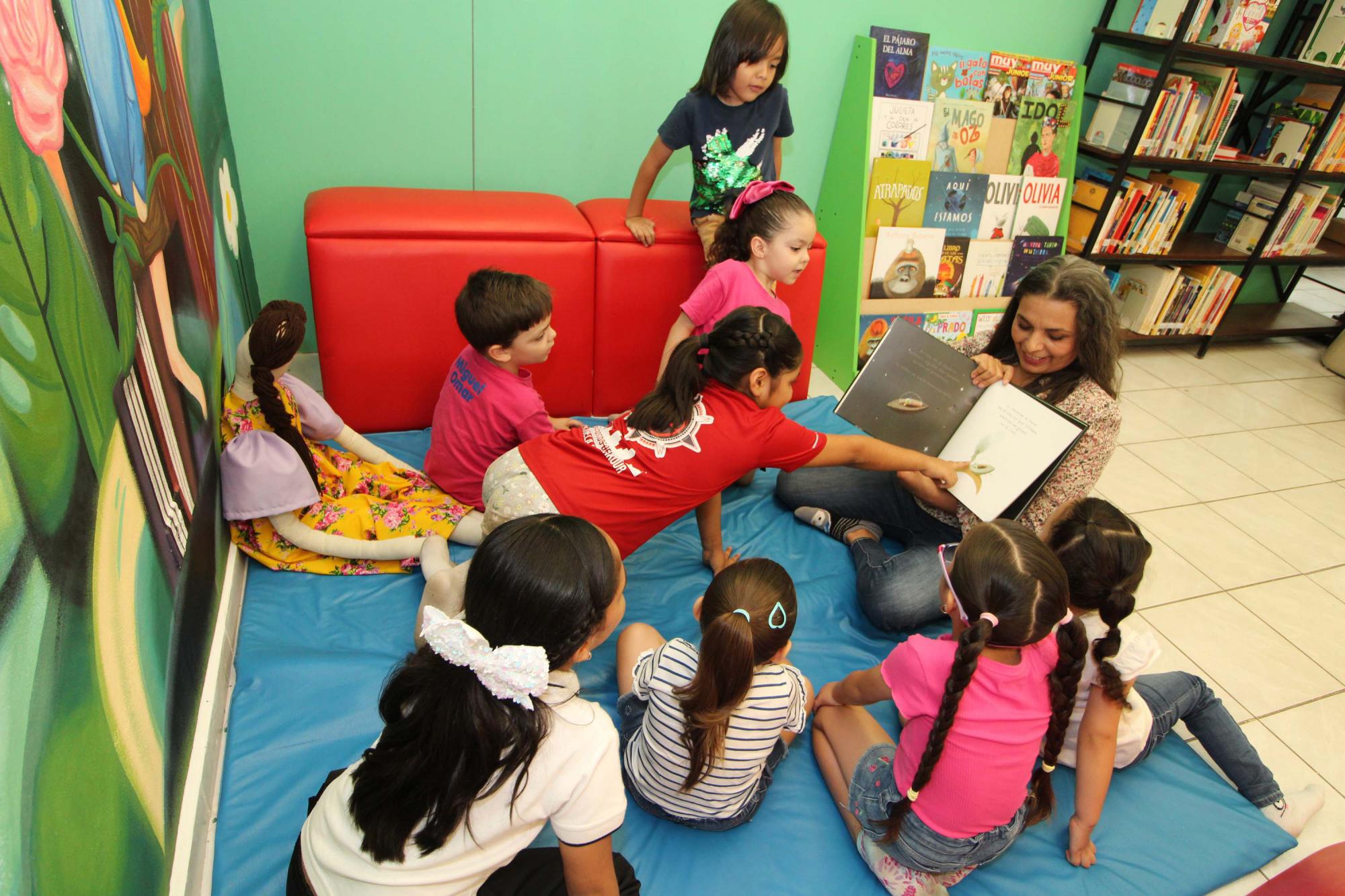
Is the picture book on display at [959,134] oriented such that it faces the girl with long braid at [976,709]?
yes

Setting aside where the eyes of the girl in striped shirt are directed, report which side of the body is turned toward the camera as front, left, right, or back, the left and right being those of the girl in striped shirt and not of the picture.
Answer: back

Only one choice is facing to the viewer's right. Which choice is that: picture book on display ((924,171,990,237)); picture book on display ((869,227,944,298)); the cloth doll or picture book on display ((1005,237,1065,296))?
the cloth doll

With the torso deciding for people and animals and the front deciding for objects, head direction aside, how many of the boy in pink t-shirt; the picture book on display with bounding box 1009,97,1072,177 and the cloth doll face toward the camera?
1

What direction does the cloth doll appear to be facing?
to the viewer's right

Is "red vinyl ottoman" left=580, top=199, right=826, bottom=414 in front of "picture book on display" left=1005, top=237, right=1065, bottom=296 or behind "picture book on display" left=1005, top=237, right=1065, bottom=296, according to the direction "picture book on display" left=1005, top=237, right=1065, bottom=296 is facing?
in front

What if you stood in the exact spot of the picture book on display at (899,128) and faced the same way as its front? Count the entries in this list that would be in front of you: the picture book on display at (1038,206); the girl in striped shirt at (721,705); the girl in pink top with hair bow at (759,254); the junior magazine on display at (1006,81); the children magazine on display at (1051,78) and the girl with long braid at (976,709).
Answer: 3

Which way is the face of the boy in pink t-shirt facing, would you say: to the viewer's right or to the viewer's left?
to the viewer's right

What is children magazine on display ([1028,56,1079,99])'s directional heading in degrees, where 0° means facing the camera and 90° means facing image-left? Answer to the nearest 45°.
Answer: approximately 0°

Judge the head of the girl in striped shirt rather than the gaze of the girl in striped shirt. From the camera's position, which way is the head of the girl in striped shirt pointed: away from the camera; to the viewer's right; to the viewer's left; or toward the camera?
away from the camera
